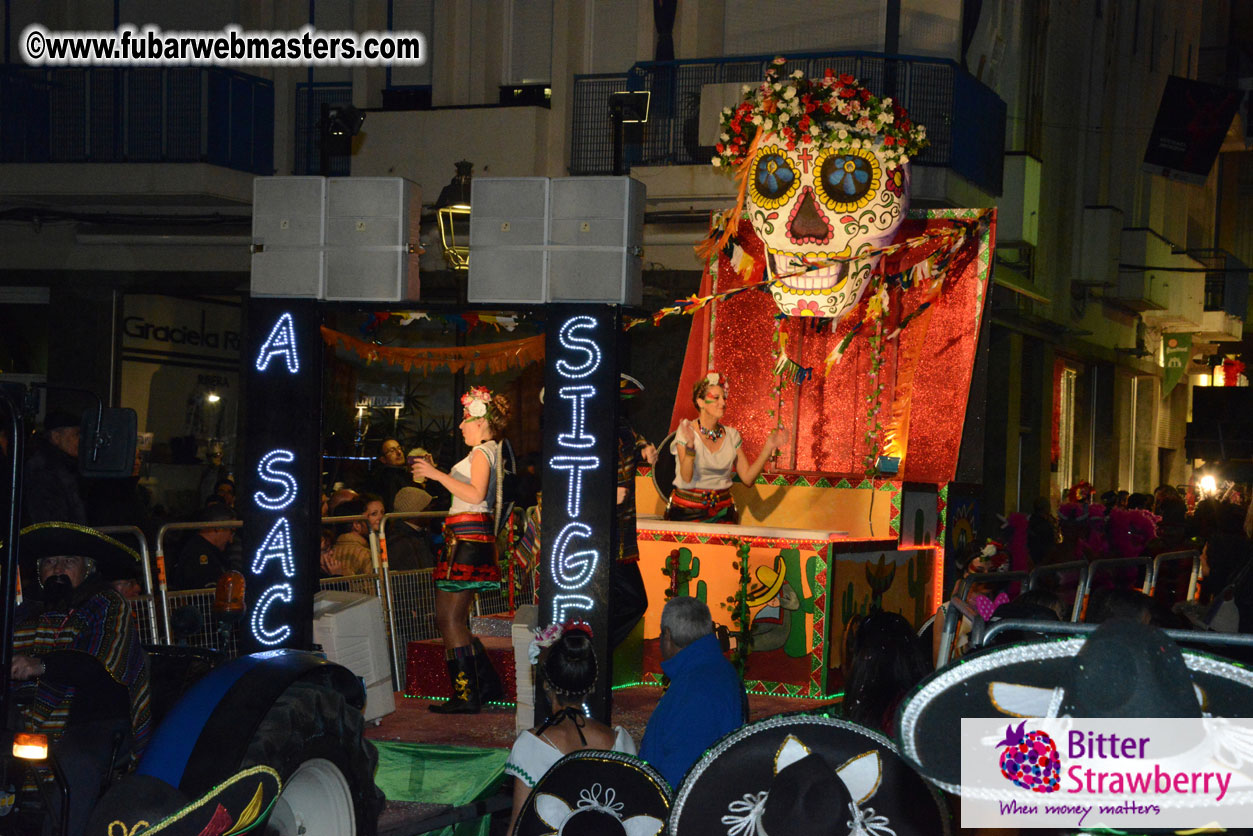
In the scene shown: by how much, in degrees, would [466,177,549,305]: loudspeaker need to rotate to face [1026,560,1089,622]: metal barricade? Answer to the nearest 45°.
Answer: approximately 90° to its left

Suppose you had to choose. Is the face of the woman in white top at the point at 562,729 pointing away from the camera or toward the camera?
away from the camera

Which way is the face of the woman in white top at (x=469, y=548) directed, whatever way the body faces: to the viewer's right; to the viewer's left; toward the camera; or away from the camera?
to the viewer's left

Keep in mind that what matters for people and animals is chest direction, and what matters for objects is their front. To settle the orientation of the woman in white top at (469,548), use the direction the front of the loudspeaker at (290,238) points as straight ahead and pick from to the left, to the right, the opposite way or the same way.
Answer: to the right

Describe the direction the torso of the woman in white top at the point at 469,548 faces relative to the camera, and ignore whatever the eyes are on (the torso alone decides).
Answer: to the viewer's left

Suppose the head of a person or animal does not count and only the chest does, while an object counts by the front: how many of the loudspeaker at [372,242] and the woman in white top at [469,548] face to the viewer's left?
1

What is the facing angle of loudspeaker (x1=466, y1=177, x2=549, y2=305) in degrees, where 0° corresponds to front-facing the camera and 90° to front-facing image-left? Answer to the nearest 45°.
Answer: approximately 0°

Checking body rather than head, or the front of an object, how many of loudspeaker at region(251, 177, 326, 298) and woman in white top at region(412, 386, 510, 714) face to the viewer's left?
1

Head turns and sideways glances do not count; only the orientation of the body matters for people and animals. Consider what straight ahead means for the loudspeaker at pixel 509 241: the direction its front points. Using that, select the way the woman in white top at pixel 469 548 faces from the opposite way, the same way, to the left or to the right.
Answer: to the right
